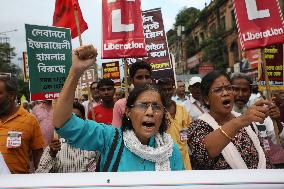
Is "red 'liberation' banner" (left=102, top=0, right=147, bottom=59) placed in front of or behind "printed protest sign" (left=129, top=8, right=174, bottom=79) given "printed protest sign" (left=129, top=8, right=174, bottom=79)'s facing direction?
in front

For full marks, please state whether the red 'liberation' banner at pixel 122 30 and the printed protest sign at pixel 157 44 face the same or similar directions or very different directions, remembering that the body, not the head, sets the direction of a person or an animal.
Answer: same or similar directions

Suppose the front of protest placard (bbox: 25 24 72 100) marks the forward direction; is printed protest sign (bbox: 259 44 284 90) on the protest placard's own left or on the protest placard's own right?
on the protest placard's own left

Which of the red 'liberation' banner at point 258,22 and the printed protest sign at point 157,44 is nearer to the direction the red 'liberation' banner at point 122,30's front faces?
the red 'liberation' banner

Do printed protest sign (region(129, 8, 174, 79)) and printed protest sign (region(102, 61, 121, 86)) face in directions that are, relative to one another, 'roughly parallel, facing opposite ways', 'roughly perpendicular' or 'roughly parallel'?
roughly parallel

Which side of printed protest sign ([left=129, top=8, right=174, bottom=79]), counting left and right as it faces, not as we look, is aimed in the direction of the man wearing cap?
left

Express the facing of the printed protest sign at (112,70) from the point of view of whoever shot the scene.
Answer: facing the viewer

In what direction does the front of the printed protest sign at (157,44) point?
toward the camera
